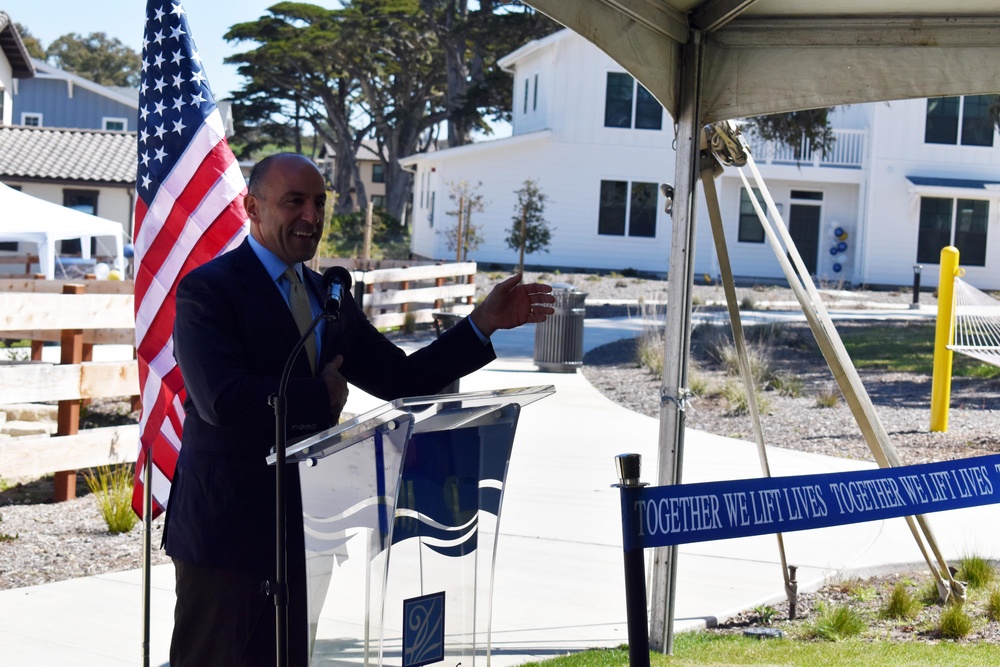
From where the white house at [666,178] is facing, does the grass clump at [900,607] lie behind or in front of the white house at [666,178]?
in front

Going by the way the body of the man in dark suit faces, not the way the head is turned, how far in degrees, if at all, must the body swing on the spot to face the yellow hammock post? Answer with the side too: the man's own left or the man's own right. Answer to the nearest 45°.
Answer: approximately 90° to the man's own left

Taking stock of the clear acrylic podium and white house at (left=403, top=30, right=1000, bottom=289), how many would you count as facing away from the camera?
0

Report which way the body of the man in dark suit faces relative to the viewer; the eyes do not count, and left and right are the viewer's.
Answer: facing the viewer and to the right of the viewer

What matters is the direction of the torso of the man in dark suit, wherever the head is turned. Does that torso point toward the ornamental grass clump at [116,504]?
no

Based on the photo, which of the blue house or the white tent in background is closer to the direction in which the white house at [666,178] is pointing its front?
the white tent in background

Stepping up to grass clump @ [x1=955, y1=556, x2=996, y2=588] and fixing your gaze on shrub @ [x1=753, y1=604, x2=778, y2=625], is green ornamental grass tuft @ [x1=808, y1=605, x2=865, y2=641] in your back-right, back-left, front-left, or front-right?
front-left

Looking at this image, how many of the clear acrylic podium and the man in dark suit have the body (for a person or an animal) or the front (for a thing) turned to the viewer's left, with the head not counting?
0

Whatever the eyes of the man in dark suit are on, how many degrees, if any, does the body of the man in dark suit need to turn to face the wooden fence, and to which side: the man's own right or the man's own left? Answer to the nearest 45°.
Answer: approximately 135° to the man's own left

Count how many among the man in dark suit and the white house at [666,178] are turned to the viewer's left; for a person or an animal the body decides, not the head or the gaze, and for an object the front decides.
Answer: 0

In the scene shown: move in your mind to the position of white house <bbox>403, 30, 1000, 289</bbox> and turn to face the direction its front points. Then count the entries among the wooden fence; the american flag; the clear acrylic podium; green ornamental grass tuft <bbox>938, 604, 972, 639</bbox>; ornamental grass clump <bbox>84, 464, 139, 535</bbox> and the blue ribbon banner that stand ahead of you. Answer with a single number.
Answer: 6

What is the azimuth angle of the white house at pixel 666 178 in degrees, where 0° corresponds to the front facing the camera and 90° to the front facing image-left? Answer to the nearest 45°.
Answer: approximately 0°

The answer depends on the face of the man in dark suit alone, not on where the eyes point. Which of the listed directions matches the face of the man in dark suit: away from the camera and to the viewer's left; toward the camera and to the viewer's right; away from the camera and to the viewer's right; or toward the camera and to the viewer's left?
toward the camera and to the viewer's right

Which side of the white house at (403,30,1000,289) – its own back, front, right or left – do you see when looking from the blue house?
right

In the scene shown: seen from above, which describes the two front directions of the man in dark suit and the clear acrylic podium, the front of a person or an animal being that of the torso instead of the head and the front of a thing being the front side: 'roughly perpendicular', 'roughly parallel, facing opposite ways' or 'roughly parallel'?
roughly parallel

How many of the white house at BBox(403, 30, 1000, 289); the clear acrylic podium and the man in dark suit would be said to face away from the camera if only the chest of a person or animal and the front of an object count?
0

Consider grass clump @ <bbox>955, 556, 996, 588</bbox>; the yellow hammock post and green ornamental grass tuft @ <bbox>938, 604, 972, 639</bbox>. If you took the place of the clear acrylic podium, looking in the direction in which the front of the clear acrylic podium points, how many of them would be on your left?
3
